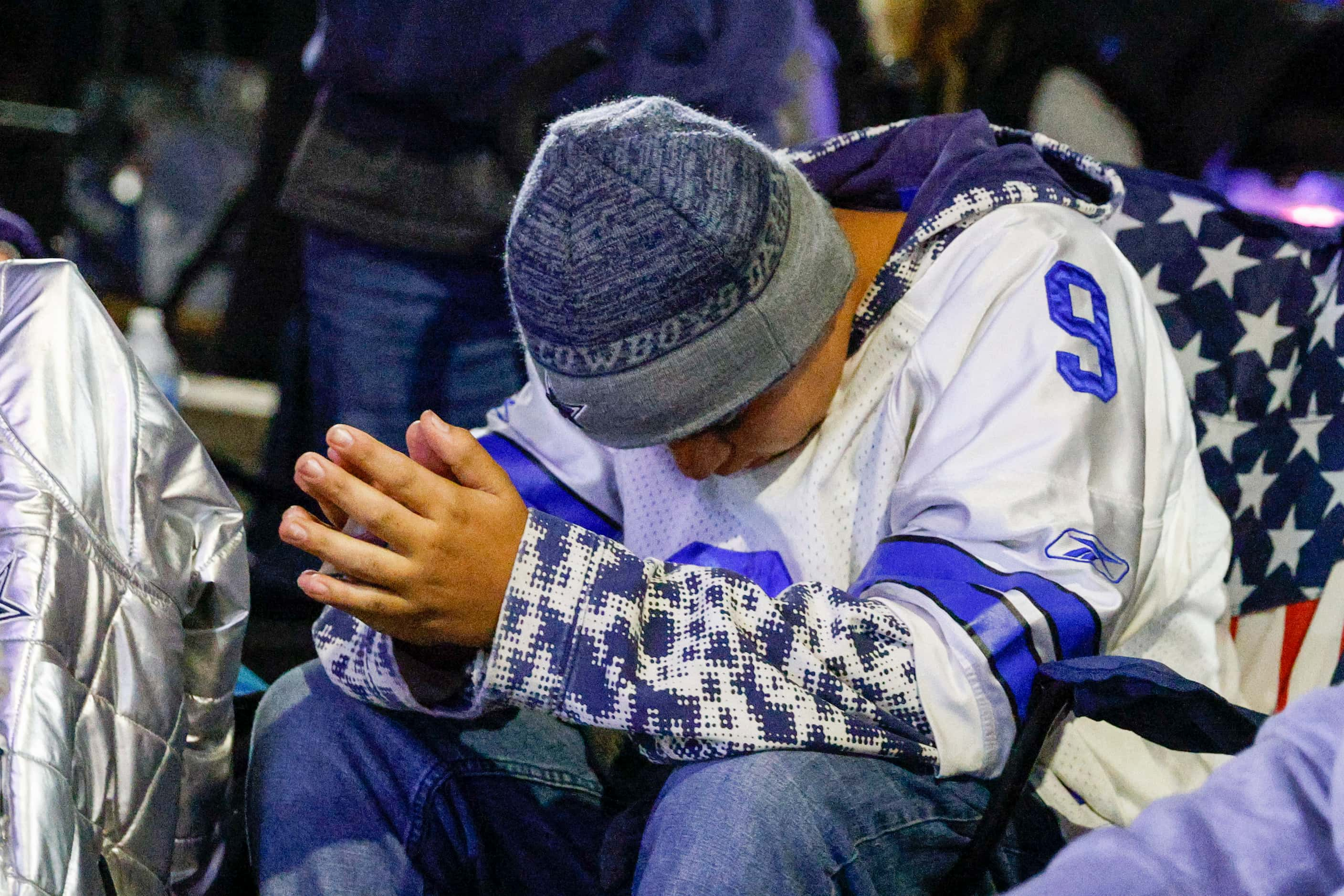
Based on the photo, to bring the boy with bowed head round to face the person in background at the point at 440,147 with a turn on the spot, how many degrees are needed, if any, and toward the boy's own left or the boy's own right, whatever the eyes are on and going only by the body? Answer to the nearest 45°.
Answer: approximately 90° to the boy's own right

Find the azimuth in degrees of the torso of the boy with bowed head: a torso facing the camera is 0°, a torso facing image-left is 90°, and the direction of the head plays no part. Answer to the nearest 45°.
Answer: approximately 45°

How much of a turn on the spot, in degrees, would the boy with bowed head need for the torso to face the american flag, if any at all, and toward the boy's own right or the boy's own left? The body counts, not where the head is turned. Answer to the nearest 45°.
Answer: approximately 180°
